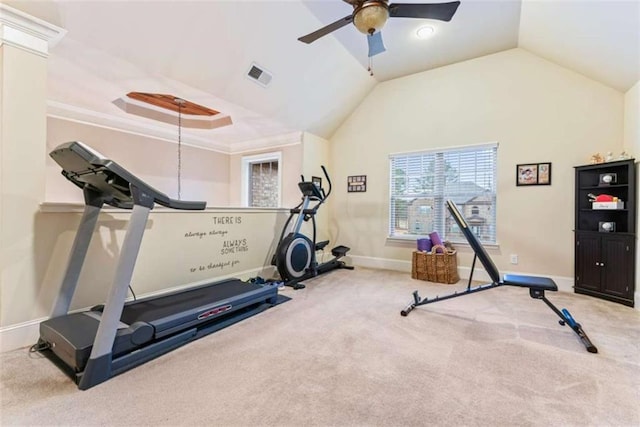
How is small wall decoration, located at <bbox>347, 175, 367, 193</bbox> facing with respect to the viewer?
toward the camera

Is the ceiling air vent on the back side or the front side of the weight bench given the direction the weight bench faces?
on the back side

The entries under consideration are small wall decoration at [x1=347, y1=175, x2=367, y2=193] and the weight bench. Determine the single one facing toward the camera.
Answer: the small wall decoration

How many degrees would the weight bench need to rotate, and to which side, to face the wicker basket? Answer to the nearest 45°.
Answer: approximately 135° to its left

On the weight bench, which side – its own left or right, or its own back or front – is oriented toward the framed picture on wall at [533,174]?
left

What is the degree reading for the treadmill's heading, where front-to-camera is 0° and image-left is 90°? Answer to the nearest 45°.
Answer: approximately 45°

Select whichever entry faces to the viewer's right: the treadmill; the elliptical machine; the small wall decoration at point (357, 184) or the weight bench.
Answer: the weight bench

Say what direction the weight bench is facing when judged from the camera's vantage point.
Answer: facing to the right of the viewer

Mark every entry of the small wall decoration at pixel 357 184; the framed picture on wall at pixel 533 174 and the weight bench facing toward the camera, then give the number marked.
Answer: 2

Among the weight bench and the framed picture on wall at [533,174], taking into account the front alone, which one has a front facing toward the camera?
the framed picture on wall

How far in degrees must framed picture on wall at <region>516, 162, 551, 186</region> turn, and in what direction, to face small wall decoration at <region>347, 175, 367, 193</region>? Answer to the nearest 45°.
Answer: approximately 90° to its right

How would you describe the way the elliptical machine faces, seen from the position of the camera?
facing the viewer and to the left of the viewer

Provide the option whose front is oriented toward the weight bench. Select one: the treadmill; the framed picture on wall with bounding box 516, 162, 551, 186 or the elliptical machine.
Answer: the framed picture on wall

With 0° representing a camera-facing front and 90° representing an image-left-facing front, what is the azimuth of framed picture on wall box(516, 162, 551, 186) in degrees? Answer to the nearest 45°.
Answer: approximately 0°

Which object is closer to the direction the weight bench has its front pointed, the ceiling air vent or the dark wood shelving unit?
the dark wood shelving unit

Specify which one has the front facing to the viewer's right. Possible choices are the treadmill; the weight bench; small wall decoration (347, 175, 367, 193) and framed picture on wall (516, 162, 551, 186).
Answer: the weight bench
